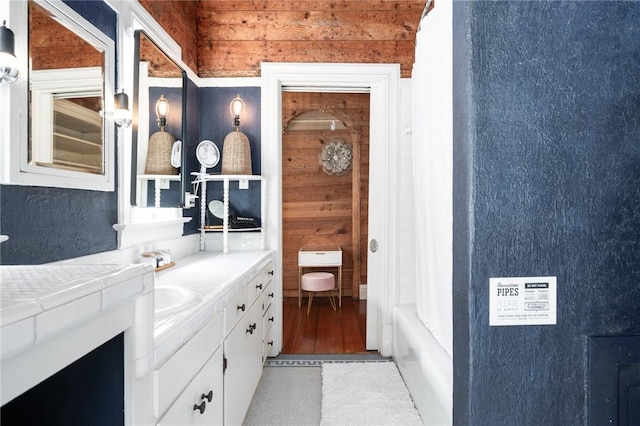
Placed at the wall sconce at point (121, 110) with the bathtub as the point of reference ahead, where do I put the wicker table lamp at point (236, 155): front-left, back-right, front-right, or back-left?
front-left

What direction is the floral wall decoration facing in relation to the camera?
toward the camera

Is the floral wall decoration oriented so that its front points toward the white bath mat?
yes

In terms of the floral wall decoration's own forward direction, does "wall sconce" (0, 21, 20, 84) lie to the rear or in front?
in front

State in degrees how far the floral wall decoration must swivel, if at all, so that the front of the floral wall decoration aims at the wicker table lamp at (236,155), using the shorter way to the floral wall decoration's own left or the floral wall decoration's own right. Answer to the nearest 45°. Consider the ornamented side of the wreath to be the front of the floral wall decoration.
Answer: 0° — it already faces it

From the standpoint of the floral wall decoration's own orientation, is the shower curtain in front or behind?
in front

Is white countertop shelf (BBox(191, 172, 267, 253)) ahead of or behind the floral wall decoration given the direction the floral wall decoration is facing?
ahead
